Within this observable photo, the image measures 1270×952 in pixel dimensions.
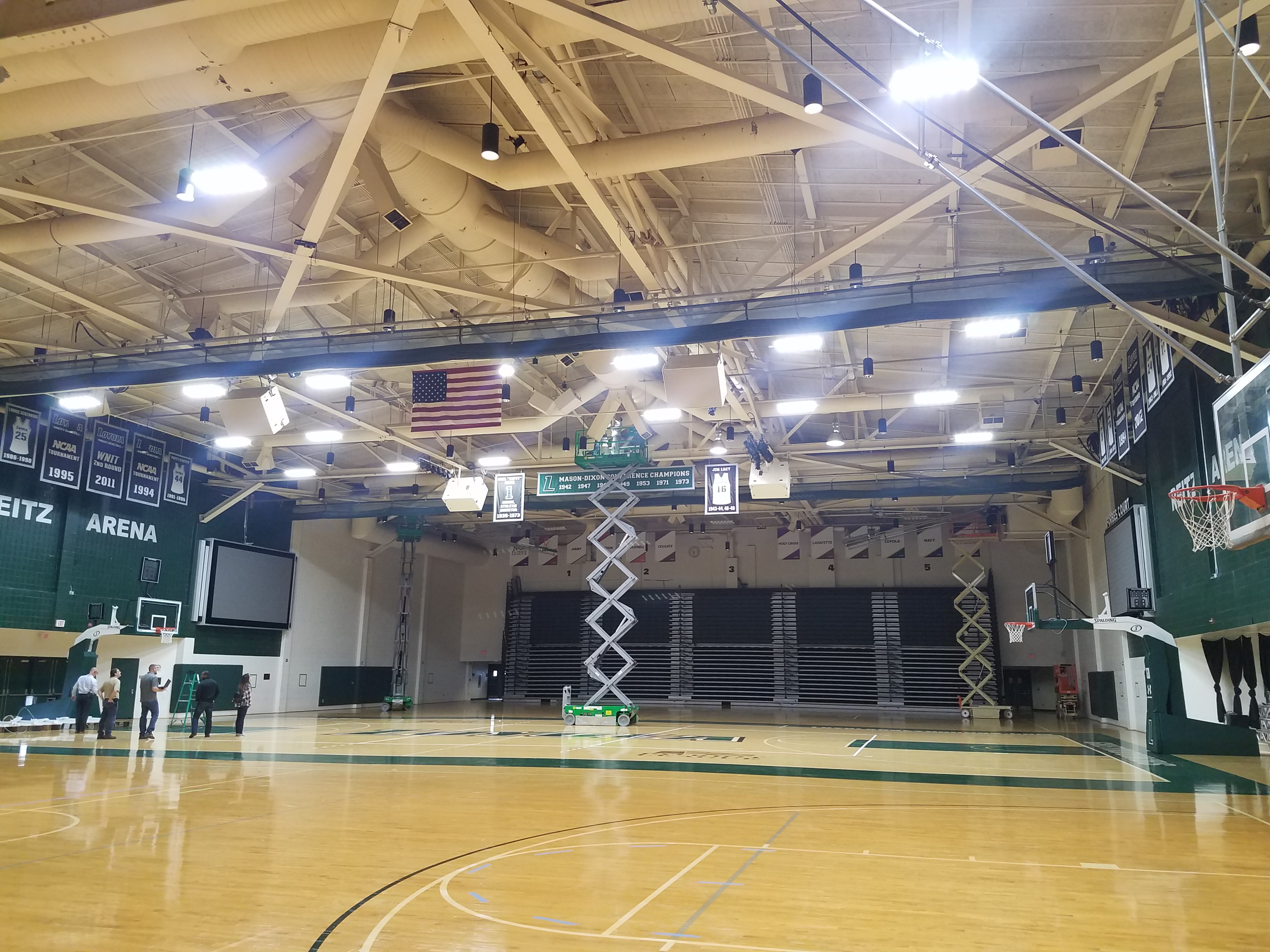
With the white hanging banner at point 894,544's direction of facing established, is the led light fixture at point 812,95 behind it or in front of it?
in front

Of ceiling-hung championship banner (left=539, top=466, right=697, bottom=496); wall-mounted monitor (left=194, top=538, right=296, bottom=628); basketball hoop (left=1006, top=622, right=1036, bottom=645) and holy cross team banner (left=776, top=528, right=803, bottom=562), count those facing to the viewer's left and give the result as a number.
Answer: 1

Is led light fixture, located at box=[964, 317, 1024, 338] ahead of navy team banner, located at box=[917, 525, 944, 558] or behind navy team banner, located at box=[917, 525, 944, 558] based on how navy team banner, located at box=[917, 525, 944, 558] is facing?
ahead

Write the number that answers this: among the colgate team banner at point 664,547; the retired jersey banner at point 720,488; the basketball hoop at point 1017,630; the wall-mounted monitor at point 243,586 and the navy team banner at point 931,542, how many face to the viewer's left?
1

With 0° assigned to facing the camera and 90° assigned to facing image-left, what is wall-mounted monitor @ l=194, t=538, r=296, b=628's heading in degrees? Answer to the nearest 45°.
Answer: approximately 315°

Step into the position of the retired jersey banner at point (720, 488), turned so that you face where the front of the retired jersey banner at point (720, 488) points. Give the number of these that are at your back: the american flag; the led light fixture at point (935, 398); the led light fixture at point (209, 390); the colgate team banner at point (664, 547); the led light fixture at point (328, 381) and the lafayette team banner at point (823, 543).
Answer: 2

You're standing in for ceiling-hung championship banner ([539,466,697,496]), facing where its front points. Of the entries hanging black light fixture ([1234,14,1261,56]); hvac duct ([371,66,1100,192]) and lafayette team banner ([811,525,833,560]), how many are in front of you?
2

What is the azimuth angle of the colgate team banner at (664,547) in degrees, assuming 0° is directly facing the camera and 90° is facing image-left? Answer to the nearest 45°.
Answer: approximately 0°

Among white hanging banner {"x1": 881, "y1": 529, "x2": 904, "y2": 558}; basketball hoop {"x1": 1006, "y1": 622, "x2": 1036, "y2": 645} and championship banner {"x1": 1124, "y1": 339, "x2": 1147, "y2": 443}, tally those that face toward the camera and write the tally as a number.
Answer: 1

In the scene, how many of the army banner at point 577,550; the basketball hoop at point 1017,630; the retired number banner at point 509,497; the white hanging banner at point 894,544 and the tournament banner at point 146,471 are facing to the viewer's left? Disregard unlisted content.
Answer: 1

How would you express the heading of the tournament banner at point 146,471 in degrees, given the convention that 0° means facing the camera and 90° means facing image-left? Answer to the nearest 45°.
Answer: approximately 315°

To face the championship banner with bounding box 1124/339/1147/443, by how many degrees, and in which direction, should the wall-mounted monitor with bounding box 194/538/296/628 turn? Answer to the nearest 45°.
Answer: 0° — it already faces it

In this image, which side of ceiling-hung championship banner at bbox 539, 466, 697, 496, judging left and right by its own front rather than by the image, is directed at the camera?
front
